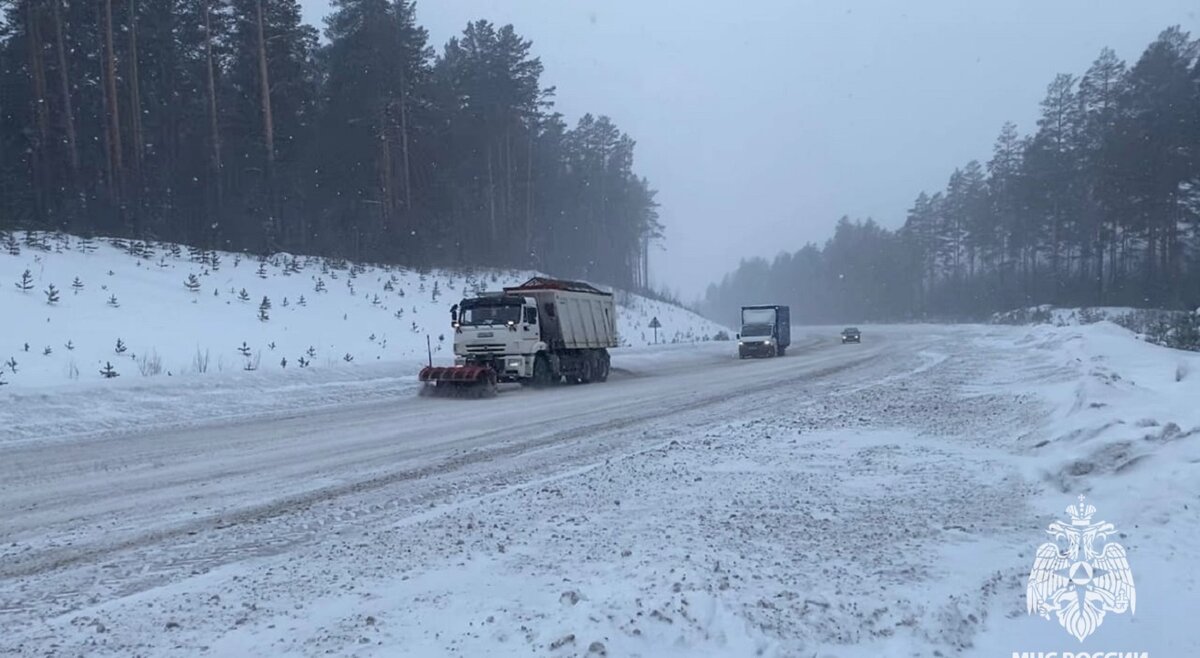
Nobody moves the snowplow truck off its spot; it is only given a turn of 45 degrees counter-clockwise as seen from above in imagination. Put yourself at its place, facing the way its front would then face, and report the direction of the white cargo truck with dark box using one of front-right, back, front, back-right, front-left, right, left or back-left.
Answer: back-left

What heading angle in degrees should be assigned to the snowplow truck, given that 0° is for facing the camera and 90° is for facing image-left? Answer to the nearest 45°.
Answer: approximately 45°

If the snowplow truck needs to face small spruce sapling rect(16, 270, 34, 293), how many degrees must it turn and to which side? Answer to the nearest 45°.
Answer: approximately 45° to its right
